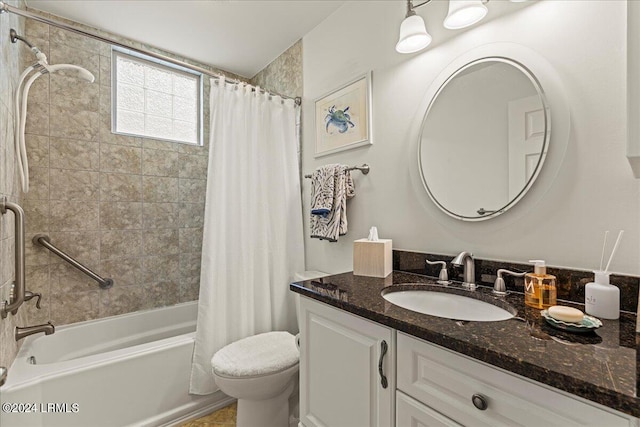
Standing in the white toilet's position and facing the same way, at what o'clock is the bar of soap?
The bar of soap is roughly at 9 o'clock from the white toilet.

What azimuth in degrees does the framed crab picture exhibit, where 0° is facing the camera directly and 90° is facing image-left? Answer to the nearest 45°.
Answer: approximately 45°

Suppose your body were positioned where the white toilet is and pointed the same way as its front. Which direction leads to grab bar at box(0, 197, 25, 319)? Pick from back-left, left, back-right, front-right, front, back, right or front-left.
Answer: front-right

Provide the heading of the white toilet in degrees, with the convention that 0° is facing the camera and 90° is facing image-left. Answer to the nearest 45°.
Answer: approximately 45°

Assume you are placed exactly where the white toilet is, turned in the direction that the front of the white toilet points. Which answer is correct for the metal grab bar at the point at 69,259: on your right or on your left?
on your right

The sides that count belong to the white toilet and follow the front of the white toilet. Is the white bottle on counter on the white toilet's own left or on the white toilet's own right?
on the white toilet's own left

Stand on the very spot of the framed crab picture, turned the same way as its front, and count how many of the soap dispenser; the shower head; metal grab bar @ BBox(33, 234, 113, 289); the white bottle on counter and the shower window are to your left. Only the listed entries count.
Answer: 2

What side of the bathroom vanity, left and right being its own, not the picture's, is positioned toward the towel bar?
right

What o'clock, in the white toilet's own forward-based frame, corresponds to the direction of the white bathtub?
The white bathtub is roughly at 2 o'clock from the white toilet.
